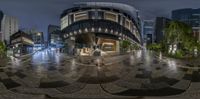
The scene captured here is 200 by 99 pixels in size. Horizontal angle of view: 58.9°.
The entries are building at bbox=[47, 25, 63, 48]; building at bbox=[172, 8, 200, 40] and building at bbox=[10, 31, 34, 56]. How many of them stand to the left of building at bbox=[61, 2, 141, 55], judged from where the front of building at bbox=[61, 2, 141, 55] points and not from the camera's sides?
1

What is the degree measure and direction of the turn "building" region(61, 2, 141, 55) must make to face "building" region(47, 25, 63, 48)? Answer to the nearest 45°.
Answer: approximately 90° to its right

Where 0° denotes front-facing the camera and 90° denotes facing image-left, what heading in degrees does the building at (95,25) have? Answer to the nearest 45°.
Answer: approximately 0°

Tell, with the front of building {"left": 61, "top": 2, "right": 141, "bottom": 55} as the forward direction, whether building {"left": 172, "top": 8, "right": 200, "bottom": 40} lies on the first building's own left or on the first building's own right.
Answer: on the first building's own left

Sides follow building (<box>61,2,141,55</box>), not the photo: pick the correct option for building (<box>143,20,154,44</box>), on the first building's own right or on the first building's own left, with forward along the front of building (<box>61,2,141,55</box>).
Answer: on the first building's own left

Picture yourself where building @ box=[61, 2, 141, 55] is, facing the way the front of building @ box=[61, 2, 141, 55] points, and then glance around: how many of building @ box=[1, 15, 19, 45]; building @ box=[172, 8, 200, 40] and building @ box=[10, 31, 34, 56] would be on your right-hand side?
2
